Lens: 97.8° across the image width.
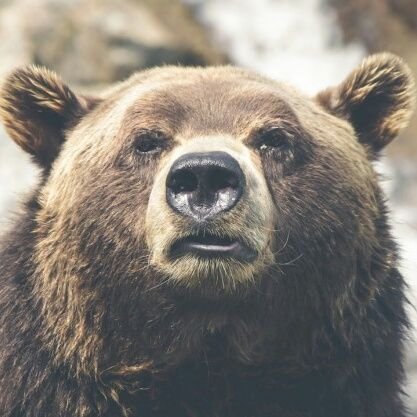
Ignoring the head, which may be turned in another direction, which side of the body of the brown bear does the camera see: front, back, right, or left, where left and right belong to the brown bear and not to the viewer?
front
